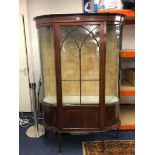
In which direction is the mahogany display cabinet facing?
toward the camera
